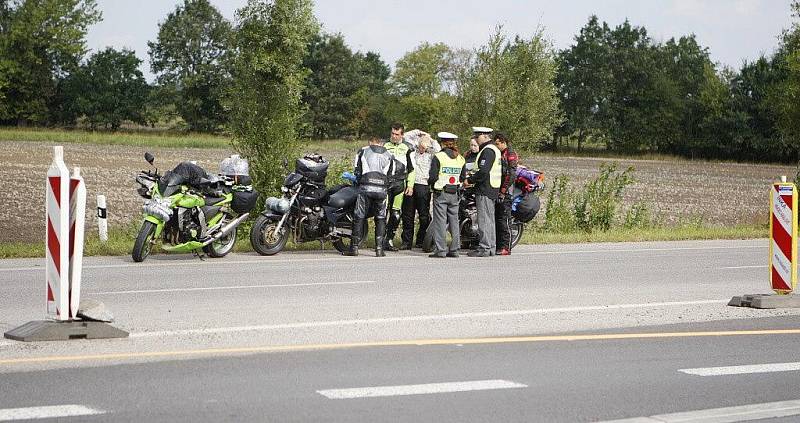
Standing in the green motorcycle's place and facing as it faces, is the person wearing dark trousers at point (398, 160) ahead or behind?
behind

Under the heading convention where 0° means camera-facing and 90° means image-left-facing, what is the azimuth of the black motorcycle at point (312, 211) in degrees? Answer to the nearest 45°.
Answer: approximately 45°

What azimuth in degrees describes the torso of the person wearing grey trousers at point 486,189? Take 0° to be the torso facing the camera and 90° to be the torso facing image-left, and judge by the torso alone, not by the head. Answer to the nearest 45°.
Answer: approximately 90°

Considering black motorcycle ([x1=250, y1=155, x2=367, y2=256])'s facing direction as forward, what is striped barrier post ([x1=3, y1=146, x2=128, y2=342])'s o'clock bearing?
The striped barrier post is roughly at 11 o'clock from the black motorcycle.

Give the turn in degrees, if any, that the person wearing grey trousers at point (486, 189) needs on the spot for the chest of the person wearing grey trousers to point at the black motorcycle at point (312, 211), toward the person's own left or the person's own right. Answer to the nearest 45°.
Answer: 0° — they already face it

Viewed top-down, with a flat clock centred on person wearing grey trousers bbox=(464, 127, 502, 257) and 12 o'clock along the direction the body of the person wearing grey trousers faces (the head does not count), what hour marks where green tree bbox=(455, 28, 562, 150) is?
The green tree is roughly at 3 o'clock from the person wearing grey trousers.

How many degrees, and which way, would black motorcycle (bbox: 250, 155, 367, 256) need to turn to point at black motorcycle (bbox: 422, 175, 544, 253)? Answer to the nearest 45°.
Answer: approximately 135° to its left

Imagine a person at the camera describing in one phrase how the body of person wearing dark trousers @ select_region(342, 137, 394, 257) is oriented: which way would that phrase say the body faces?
away from the camera

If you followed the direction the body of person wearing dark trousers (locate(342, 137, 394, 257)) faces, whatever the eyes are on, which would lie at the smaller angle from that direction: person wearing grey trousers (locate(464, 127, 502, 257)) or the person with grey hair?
the person with grey hair

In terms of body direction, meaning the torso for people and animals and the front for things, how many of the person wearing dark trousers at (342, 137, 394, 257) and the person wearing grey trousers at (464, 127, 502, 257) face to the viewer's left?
1

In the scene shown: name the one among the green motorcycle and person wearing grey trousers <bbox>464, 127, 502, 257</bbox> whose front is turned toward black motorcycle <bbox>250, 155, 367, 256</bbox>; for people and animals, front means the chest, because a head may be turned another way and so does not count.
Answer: the person wearing grey trousers
